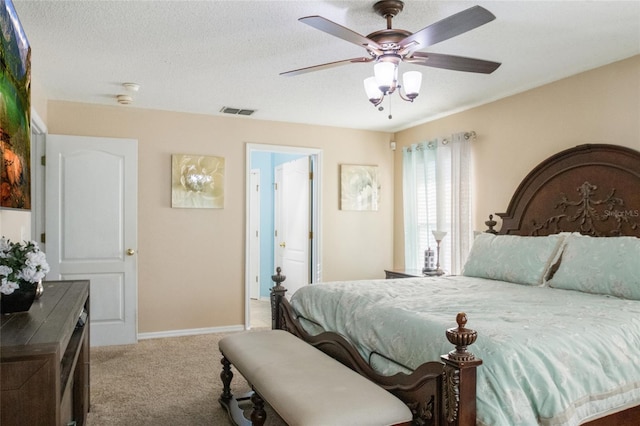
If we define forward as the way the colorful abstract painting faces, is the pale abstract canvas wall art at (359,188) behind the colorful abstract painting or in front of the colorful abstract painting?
in front

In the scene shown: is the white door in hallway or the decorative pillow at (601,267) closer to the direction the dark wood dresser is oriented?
the decorative pillow

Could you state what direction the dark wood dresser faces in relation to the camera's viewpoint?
facing to the right of the viewer

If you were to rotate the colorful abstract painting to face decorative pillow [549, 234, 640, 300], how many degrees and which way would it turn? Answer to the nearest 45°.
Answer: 0° — it already faces it

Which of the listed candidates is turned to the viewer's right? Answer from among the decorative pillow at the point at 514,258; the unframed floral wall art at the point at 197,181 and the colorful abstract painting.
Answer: the colorful abstract painting

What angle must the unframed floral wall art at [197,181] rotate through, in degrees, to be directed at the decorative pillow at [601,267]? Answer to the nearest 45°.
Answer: approximately 45° to its left

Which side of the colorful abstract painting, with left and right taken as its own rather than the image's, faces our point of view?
right

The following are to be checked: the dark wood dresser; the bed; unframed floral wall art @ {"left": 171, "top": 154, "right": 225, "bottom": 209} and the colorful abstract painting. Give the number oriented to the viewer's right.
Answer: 2

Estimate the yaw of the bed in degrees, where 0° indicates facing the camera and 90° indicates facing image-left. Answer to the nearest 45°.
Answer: approximately 45°

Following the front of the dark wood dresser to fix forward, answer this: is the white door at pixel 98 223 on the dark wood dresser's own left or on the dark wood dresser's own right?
on the dark wood dresser's own left
